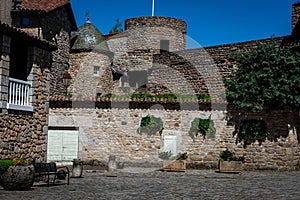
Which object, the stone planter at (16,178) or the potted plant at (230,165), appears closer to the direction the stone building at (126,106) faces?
the stone planter

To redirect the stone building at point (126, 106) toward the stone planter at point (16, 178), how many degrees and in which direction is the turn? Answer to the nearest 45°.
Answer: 0° — it already faces it

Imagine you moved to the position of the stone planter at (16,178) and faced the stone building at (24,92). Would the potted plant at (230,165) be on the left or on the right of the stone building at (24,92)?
right

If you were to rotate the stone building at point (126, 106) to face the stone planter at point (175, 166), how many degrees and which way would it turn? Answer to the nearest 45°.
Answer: approximately 45° to its left

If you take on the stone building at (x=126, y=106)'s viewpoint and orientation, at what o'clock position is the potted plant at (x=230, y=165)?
The potted plant is roughly at 10 o'clock from the stone building.

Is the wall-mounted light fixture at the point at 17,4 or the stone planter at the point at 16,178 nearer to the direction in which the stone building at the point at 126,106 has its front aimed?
the stone planter

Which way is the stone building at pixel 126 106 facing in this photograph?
toward the camera
